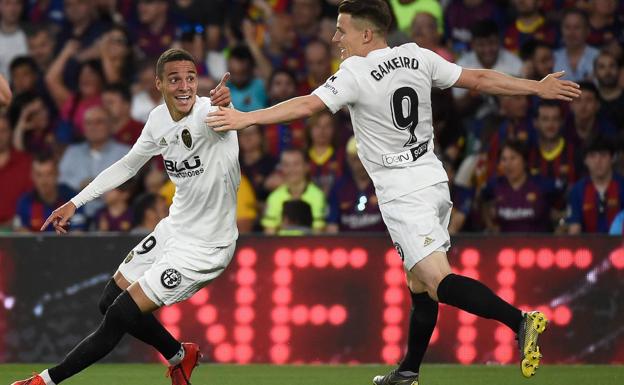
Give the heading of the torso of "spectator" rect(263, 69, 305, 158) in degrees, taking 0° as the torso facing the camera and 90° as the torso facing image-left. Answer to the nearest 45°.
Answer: approximately 0°

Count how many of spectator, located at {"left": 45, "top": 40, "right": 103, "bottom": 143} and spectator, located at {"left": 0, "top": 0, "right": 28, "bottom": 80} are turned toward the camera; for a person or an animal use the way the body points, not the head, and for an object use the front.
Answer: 2

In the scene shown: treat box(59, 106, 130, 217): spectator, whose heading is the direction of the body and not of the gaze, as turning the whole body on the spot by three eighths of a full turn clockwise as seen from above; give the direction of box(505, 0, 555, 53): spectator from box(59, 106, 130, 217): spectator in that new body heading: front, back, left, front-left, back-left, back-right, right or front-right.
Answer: back-right

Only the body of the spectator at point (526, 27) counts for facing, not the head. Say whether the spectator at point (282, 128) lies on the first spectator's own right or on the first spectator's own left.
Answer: on the first spectator's own right

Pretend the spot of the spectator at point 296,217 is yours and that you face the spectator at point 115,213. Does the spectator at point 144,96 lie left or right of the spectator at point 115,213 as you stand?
right
